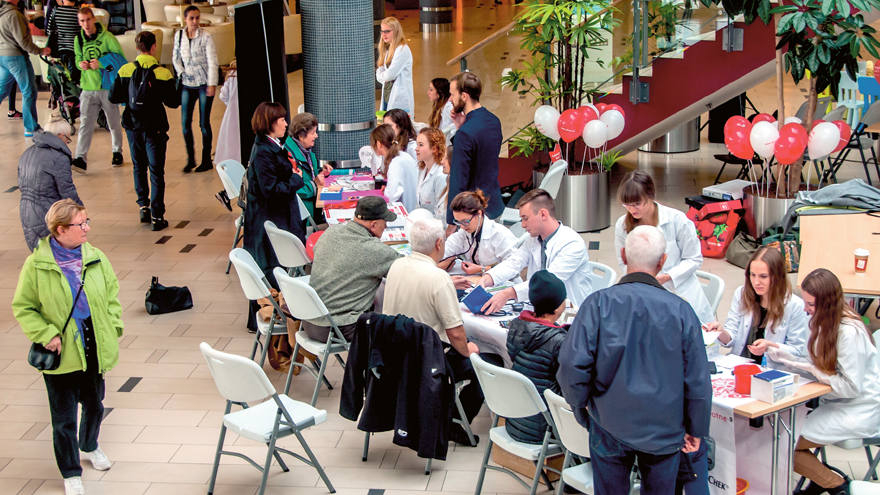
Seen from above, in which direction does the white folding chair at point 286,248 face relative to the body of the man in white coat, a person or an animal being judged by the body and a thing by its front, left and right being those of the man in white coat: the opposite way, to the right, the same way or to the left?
the opposite way

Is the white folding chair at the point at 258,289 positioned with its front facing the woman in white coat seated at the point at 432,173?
yes

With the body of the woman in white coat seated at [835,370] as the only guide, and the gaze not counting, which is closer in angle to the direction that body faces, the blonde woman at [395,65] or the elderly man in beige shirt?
the elderly man in beige shirt

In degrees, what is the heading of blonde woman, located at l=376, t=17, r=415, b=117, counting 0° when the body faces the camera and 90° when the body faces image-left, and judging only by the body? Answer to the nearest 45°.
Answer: approximately 45°

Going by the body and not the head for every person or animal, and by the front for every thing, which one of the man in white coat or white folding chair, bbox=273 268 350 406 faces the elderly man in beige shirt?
the man in white coat

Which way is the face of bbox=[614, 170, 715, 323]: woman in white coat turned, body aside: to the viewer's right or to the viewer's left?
to the viewer's left

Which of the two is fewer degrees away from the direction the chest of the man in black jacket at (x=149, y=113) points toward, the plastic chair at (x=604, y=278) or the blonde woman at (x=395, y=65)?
the blonde woman

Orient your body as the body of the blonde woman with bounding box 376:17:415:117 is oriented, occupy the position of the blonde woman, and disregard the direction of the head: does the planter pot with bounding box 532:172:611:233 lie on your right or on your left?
on your left

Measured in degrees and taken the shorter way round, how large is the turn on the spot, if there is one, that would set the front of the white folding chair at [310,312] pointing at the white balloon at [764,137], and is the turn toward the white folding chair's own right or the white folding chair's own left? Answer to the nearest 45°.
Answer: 0° — it already faces it

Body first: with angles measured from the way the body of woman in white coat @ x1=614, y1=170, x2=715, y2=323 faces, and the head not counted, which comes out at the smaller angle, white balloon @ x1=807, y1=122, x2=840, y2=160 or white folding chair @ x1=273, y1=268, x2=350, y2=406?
the white folding chair

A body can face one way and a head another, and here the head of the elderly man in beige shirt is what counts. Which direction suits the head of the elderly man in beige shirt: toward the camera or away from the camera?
away from the camera
